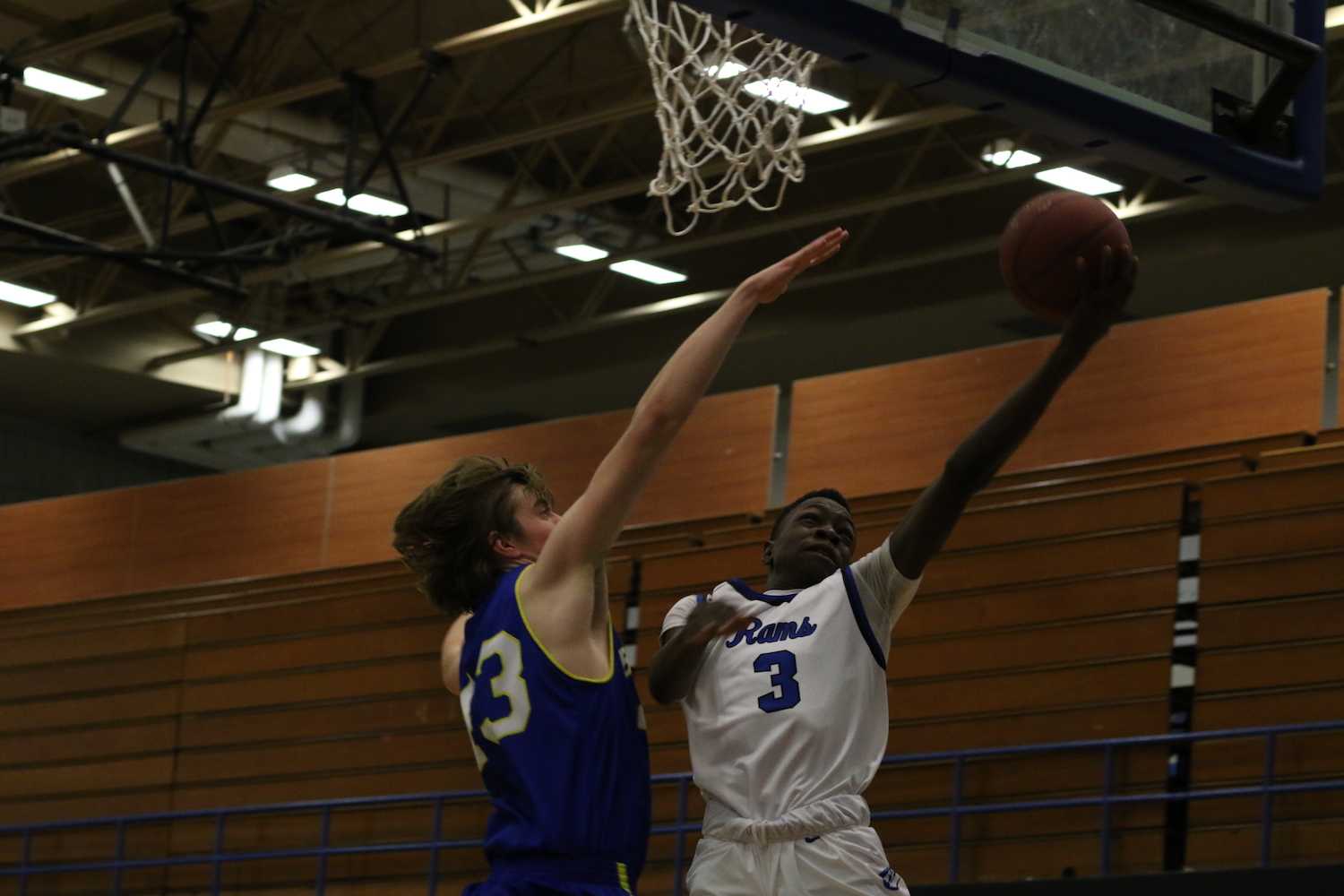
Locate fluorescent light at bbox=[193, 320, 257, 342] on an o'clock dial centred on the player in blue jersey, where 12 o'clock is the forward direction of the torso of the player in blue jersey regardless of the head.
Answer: The fluorescent light is roughly at 10 o'clock from the player in blue jersey.

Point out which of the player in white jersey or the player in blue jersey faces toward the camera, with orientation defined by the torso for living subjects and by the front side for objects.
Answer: the player in white jersey

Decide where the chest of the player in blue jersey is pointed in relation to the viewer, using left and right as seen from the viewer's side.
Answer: facing away from the viewer and to the right of the viewer

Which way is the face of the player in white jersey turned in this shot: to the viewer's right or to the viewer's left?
to the viewer's right

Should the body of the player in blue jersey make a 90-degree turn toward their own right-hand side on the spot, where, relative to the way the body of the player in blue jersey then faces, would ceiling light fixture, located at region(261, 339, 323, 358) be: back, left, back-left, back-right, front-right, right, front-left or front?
back-left

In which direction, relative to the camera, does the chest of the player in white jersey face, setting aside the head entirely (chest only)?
toward the camera

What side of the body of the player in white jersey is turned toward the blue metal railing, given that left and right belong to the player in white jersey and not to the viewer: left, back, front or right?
back

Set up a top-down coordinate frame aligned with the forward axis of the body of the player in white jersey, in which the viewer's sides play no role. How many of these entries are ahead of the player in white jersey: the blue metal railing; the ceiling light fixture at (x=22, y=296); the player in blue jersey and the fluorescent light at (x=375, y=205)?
1
